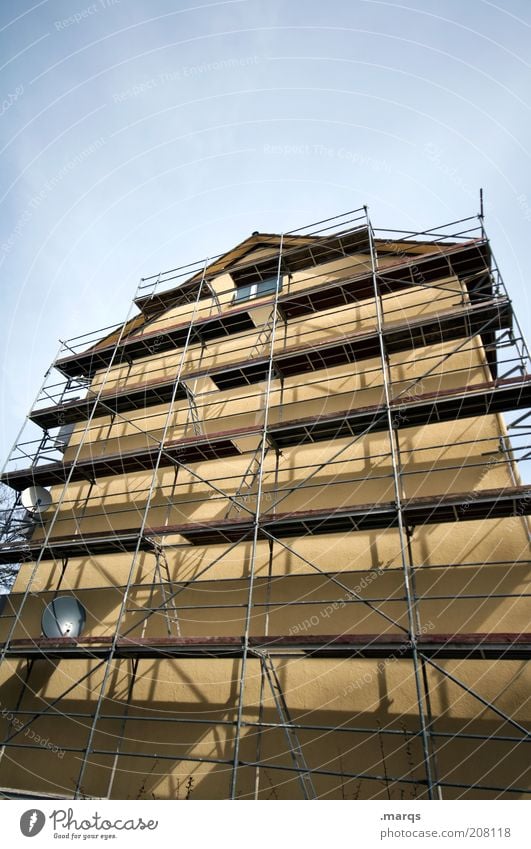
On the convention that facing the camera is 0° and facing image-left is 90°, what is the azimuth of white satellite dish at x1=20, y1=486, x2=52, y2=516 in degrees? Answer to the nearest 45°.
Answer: approximately 0°
